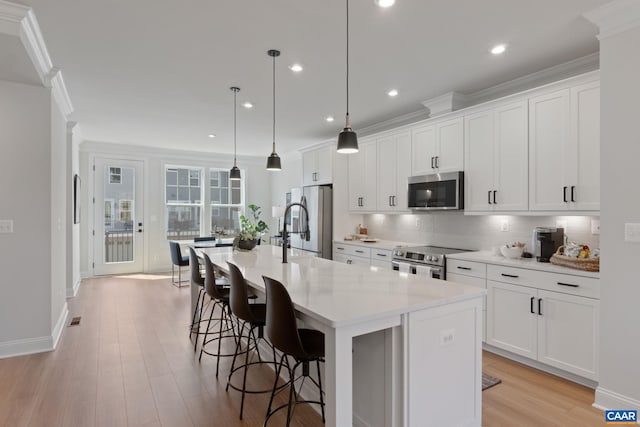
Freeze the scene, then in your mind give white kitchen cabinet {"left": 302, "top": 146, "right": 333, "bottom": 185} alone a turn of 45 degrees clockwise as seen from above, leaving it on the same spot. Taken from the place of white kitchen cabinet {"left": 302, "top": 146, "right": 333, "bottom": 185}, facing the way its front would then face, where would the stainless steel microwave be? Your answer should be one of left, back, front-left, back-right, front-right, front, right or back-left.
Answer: back-left

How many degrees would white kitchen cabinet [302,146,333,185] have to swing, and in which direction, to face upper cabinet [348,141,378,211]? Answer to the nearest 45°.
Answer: approximately 90° to its left

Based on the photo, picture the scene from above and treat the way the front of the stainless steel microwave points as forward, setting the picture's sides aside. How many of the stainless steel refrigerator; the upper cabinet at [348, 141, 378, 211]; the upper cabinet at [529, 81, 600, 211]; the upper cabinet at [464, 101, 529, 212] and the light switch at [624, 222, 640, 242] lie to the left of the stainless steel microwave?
3

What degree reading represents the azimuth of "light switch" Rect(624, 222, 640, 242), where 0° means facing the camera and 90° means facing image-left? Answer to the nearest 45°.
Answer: approximately 0°

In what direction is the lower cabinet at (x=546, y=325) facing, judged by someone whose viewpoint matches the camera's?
facing the viewer and to the left of the viewer

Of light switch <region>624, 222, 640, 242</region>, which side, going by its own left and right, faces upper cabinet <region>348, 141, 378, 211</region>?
right

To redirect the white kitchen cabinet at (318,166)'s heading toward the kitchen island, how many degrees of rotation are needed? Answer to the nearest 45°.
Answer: approximately 45° to its left

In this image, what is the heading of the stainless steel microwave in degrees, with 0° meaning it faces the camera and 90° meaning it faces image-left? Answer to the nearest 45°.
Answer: approximately 45°

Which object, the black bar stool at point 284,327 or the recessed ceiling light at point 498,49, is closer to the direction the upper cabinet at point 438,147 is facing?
the black bar stool
